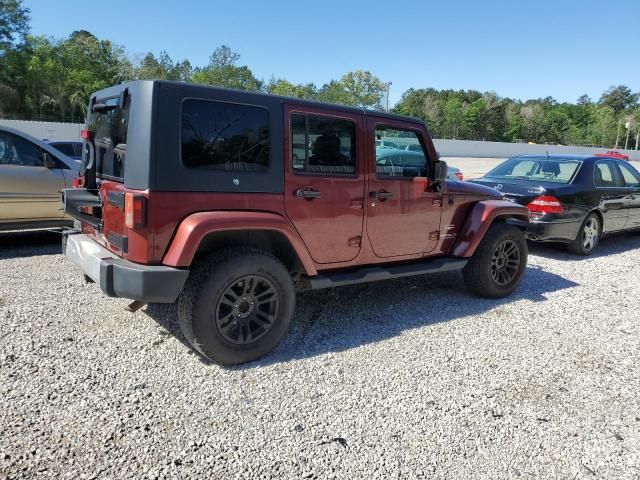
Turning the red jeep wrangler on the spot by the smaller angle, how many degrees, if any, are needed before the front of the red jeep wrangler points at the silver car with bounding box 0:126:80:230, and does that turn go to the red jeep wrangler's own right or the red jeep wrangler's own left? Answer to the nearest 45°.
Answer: approximately 90° to the red jeep wrangler's own left

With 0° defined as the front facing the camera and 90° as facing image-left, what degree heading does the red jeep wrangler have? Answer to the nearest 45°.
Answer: approximately 225°

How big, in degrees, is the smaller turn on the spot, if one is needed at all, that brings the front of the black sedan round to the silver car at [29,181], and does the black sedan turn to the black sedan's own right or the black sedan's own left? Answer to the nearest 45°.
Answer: approximately 180°

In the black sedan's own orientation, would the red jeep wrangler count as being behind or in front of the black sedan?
behind

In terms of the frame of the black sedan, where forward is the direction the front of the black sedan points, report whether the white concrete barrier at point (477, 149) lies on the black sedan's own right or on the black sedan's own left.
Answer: on the black sedan's own left

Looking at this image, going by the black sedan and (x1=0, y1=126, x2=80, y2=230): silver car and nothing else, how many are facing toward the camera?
0

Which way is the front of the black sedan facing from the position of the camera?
facing away from the viewer and to the right of the viewer

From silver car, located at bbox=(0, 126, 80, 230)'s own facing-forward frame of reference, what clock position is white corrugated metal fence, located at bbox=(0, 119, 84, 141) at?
The white corrugated metal fence is roughly at 9 o'clock from the silver car.

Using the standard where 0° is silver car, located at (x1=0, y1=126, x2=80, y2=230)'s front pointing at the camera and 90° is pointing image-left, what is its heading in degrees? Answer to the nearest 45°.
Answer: approximately 270°

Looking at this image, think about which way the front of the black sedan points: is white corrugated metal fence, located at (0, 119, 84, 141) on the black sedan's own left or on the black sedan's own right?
on the black sedan's own left
